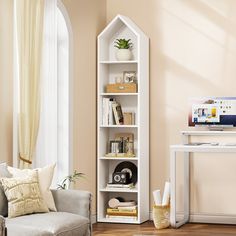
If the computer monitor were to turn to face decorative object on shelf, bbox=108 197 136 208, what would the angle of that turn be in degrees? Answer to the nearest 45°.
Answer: approximately 90° to its right

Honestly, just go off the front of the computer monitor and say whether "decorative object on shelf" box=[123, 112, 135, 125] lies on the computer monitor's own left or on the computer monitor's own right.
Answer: on the computer monitor's own right

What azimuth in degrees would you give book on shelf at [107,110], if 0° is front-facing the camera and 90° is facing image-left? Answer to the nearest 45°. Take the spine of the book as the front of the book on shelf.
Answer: approximately 0°

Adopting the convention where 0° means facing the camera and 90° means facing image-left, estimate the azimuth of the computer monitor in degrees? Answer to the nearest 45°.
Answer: approximately 0°

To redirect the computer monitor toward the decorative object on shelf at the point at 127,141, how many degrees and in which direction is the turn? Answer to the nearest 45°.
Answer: approximately 90° to its right

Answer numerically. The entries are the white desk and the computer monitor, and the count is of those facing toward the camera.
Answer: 2
